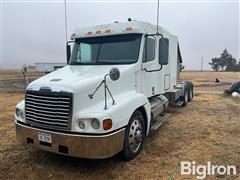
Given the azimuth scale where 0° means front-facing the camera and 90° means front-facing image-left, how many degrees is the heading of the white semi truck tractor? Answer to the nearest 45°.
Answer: approximately 45°
